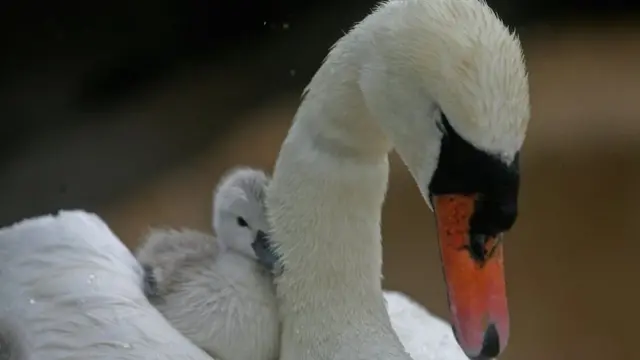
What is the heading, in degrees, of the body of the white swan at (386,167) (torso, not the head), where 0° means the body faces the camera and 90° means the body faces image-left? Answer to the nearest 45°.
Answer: approximately 315°
